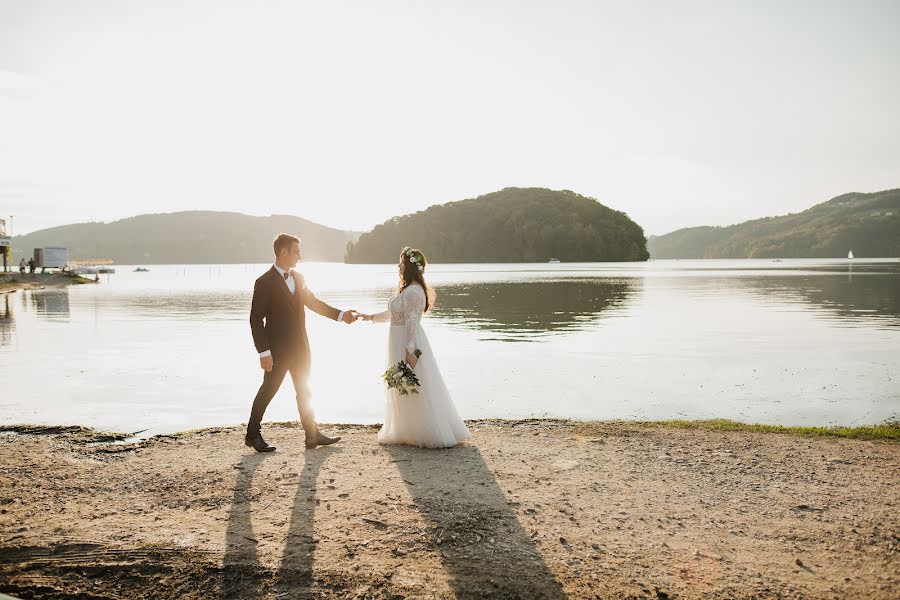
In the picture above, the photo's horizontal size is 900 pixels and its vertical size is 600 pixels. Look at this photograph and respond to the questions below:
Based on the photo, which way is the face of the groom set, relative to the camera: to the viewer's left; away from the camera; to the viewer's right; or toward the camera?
to the viewer's right

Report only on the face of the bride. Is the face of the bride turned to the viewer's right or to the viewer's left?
to the viewer's left

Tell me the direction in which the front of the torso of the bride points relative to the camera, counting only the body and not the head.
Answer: to the viewer's left

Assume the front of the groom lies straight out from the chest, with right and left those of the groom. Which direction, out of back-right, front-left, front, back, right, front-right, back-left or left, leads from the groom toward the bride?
front-left

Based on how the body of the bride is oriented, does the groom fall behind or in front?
in front
